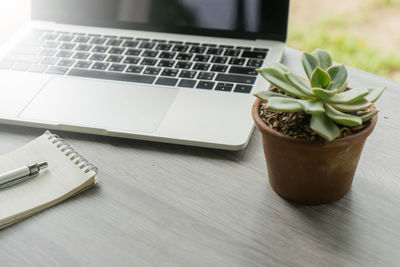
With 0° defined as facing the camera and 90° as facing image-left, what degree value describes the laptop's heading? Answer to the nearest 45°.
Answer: approximately 0°
